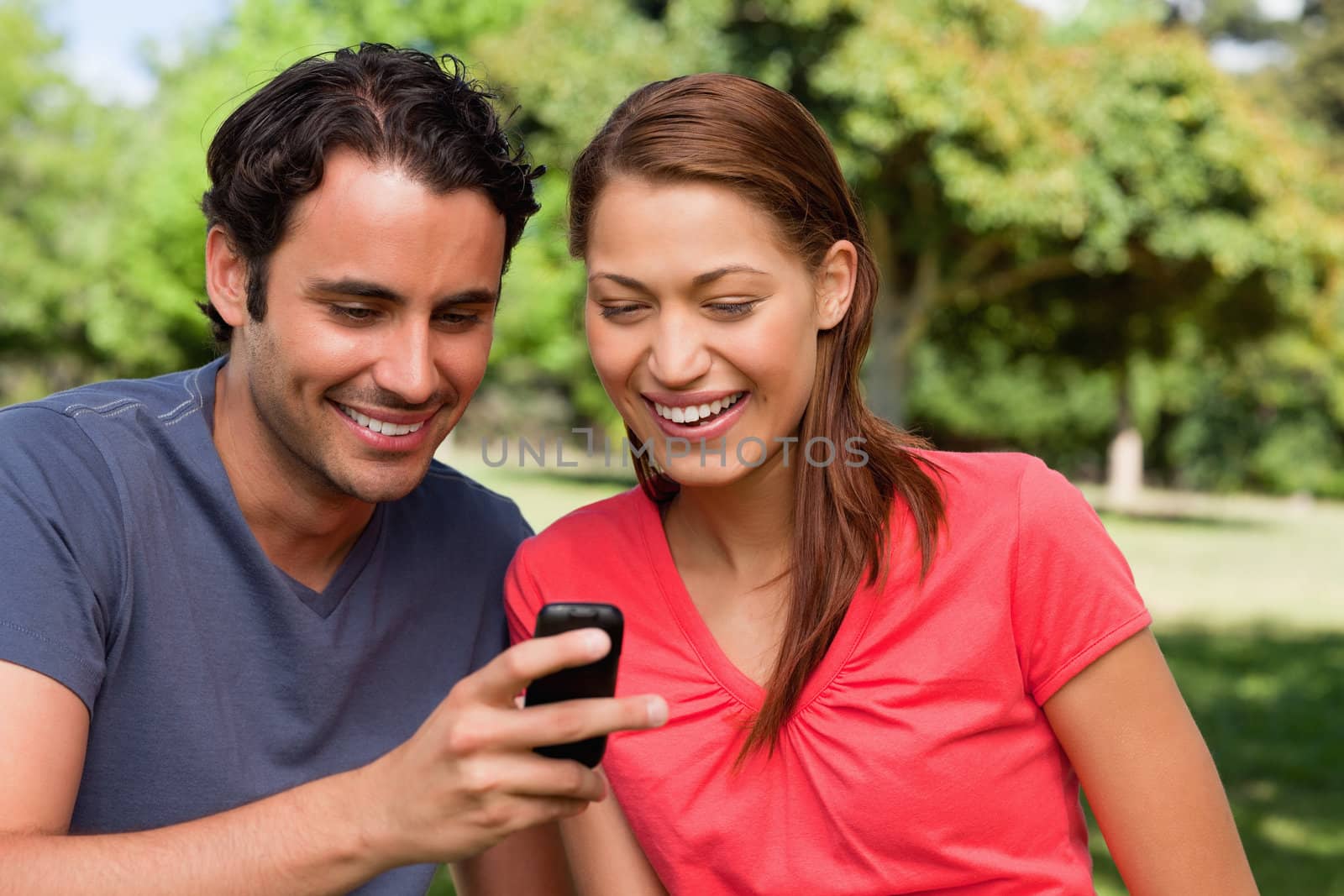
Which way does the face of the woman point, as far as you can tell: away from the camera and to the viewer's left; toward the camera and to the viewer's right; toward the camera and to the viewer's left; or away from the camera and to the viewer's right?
toward the camera and to the viewer's left

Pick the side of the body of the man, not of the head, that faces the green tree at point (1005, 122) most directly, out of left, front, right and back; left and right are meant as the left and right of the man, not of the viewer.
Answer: left

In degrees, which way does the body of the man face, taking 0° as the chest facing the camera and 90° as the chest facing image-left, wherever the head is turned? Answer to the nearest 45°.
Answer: approximately 315°

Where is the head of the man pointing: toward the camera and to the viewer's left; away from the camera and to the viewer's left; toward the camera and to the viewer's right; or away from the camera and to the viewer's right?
toward the camera and to the viewer's right

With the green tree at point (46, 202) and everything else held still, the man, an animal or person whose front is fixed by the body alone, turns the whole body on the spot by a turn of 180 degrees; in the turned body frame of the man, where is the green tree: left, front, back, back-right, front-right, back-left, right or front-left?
front-right

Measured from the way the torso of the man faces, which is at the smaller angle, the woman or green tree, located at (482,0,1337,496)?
the woman
